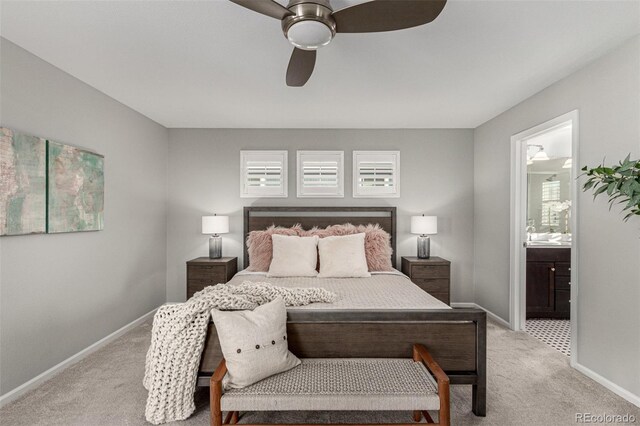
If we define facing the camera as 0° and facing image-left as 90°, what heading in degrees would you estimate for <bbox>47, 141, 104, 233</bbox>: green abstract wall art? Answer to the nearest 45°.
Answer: approximately 315°

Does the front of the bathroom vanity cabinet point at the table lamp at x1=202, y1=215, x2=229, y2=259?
no

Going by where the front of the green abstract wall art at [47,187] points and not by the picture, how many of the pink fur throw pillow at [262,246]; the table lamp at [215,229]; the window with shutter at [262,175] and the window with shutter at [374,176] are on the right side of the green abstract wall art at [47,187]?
0

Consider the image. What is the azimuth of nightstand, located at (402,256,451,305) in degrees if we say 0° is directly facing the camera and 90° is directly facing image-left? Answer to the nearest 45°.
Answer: approximately 0°

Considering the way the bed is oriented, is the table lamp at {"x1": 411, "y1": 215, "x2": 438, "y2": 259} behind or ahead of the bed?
behind

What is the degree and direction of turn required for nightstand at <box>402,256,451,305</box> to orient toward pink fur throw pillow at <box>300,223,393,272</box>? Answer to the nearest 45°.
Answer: approximately 90° to its right

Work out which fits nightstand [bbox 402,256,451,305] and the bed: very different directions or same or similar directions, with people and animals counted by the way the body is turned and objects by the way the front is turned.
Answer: same or similar directions

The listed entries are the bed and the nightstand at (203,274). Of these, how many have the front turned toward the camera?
2

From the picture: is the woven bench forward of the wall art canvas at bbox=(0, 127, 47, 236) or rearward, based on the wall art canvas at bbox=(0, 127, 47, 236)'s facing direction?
forward

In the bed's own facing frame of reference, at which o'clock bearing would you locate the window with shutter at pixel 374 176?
The window with shutter is roughly at 6 o'clock from the bed.

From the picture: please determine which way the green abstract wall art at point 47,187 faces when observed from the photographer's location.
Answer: facing the viewer and to the right of the viewer

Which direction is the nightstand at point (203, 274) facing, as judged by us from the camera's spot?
facing the viewer

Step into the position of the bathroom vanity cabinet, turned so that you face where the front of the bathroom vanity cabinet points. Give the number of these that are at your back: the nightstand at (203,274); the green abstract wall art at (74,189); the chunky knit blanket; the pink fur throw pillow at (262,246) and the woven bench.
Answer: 0

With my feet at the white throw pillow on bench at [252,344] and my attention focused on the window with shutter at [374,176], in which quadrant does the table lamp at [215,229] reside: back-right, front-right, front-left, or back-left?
front-left

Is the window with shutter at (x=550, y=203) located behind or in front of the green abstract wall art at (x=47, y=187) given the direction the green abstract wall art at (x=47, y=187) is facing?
in front
